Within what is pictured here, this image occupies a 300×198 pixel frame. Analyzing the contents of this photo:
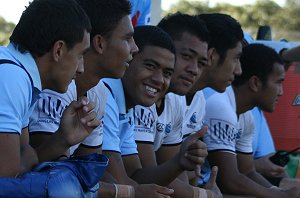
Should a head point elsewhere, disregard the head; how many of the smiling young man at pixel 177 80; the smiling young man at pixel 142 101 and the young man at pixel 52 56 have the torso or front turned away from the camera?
0

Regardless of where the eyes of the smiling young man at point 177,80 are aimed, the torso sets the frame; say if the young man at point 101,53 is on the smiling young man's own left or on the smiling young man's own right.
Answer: on the smiling young man's own right
